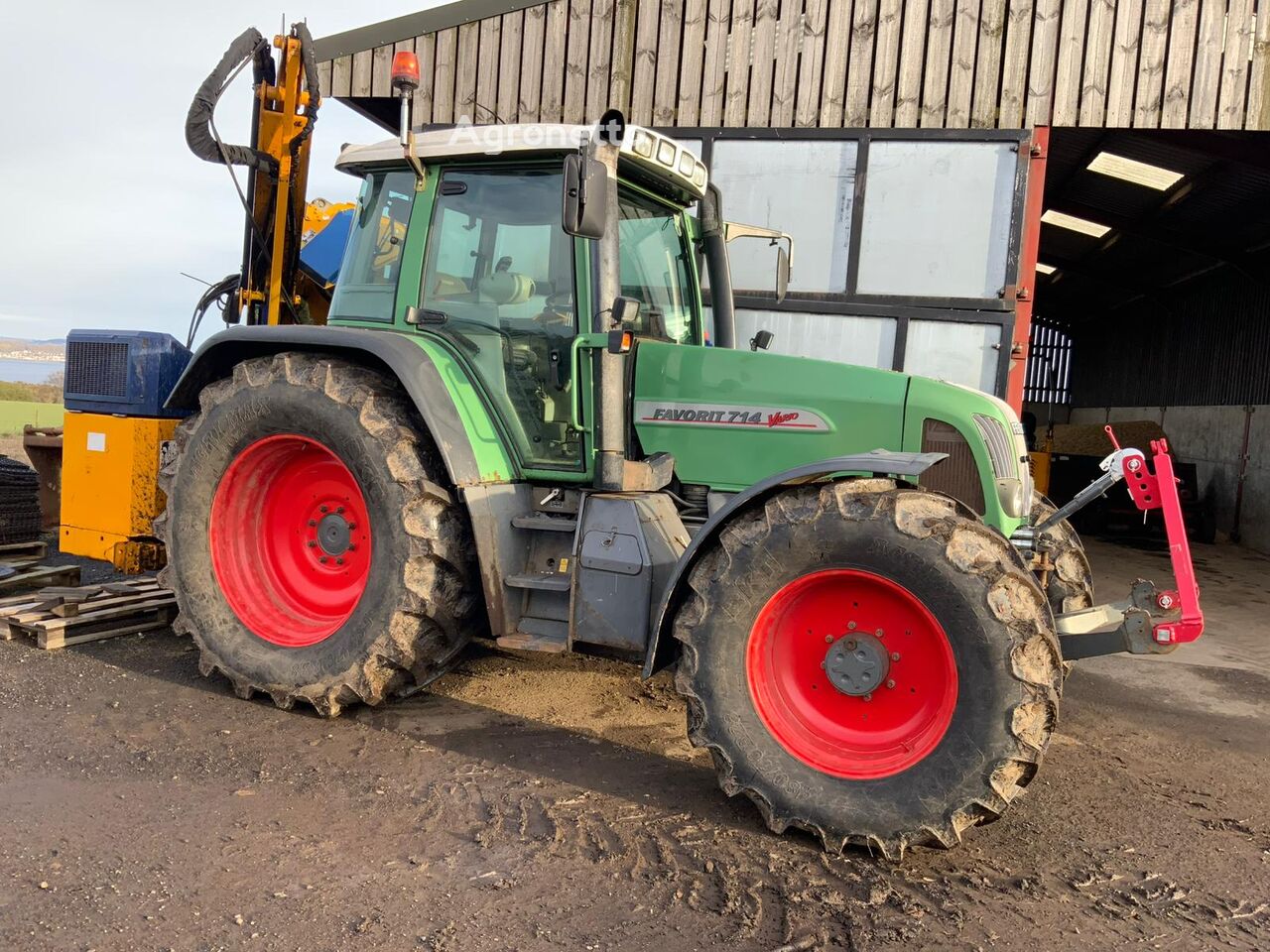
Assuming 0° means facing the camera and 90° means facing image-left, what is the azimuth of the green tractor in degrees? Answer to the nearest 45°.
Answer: approximately 315°

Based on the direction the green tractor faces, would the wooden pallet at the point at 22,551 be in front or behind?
behind

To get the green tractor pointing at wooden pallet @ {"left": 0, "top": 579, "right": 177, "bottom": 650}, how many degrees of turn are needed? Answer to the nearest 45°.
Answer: approximately 135° to its right

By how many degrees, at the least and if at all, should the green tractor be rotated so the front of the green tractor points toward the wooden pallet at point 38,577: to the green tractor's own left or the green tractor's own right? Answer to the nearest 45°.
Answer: approximately 180°
